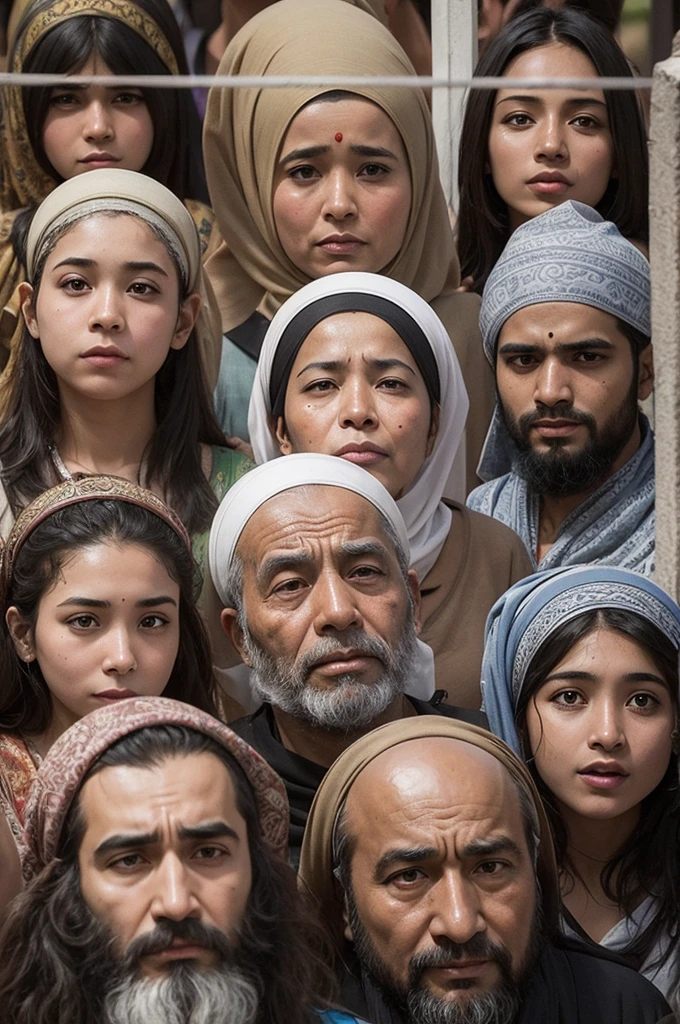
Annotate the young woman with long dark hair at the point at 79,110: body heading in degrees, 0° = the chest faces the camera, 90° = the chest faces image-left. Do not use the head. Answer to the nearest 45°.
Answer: approximately 0°

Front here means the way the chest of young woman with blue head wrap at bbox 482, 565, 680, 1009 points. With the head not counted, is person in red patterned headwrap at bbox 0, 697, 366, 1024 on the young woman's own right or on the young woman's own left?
on the young woman's own right
